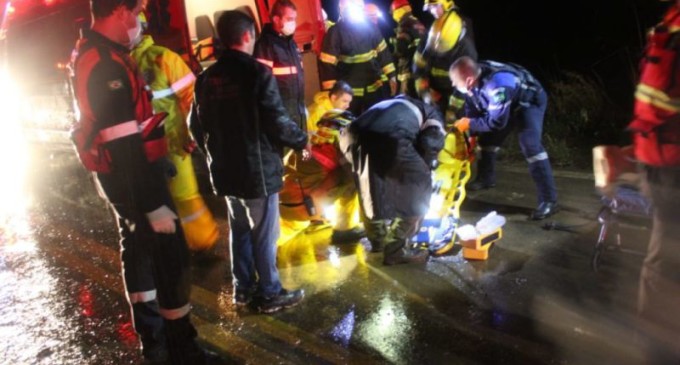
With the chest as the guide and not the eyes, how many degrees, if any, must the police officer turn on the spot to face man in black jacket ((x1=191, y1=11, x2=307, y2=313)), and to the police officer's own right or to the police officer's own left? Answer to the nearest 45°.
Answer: approximately 45° to the police officer's own left

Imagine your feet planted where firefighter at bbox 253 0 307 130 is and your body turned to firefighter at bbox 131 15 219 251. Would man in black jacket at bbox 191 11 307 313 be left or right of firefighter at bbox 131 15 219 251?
left

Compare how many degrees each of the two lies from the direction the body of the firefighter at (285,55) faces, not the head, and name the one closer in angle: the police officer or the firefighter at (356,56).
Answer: the police officer

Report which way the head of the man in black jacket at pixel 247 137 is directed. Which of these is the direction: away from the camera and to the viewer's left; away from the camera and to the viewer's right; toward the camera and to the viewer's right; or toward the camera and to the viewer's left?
away from the camera and to the viewer's right

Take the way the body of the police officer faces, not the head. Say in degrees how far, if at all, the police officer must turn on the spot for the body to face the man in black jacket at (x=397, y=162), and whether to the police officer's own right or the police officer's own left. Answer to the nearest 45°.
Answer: approximately 45° to the police officer's own left

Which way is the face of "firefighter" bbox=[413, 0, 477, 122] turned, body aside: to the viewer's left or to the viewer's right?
to the viewer's left

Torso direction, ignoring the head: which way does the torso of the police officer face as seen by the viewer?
to the viewer's left

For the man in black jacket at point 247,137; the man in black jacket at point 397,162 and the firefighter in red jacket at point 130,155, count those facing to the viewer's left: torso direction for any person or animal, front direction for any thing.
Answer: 0

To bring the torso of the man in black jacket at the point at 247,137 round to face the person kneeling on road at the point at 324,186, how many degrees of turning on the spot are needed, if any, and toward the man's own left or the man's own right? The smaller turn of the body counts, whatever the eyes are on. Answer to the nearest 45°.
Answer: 0° — they already face them

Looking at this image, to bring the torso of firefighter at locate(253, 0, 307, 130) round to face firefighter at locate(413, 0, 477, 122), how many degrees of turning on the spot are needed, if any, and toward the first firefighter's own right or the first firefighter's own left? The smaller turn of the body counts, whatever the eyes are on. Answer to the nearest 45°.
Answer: approximately 90° to the first firefighter's own left

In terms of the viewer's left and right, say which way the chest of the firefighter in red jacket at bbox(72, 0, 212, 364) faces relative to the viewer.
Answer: facing to the right of the viewer

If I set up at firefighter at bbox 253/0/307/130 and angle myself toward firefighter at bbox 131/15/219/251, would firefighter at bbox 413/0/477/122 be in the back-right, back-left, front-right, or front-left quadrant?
back-left

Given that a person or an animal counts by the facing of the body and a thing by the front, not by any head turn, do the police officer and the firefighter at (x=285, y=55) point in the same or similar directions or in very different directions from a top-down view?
very different directions

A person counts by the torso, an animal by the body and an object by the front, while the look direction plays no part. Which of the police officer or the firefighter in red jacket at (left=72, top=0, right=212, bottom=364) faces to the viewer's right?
the firefighter in red jacket

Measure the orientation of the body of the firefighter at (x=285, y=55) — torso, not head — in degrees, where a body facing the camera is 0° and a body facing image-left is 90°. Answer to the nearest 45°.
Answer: approximately 315°

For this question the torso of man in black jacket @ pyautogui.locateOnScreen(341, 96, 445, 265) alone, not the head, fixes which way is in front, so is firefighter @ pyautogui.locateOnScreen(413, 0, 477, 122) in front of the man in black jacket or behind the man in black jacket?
in front
